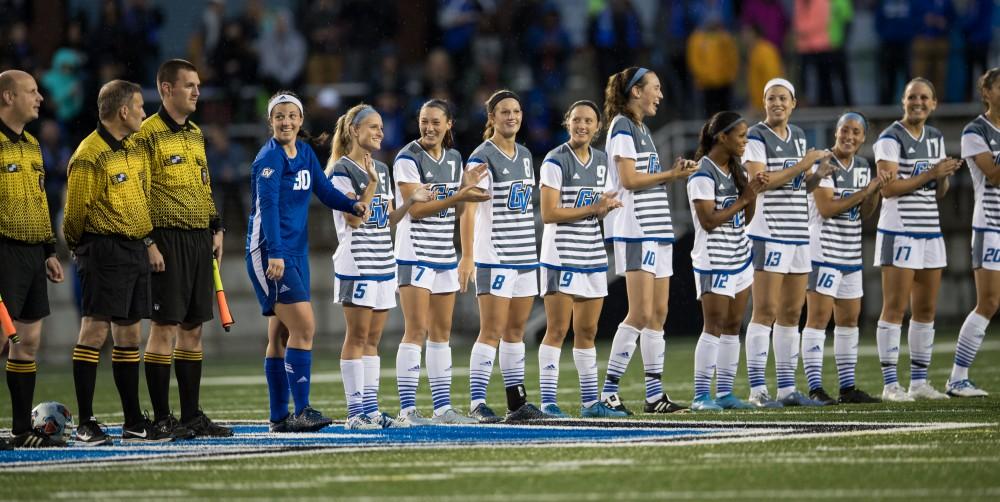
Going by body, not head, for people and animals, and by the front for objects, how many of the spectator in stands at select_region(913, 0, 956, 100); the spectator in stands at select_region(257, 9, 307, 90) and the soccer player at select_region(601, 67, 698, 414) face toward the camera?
2

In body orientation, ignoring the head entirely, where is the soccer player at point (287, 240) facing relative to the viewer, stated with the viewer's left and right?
facing the viewer and to the right of the viewer

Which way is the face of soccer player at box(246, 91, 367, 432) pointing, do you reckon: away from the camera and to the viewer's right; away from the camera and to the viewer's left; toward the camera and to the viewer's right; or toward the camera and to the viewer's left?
toward the camera and to the viewer's right

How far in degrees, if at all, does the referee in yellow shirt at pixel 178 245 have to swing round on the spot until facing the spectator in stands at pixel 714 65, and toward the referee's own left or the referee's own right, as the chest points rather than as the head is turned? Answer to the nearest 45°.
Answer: approximately 90° to the referee's own left

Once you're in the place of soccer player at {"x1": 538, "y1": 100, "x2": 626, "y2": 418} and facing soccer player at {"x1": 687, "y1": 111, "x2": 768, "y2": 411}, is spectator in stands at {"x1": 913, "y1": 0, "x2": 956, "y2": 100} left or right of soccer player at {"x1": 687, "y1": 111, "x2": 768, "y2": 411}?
left

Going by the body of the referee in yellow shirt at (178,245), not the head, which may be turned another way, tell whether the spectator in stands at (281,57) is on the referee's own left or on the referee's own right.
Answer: on the referee's own left

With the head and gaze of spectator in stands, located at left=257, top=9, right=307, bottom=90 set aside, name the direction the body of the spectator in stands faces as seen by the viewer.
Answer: toward the camera

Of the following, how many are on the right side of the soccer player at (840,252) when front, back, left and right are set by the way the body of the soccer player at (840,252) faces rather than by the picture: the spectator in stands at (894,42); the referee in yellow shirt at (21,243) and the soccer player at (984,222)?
1

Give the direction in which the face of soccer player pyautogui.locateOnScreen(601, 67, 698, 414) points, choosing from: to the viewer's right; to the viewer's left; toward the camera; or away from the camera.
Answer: to the viewer's right

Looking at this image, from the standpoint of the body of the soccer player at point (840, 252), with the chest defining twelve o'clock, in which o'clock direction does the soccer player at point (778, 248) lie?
the soccer player at point (778, 248) is roughly at 3 o'clock from the soccer player at point (840, 252).
